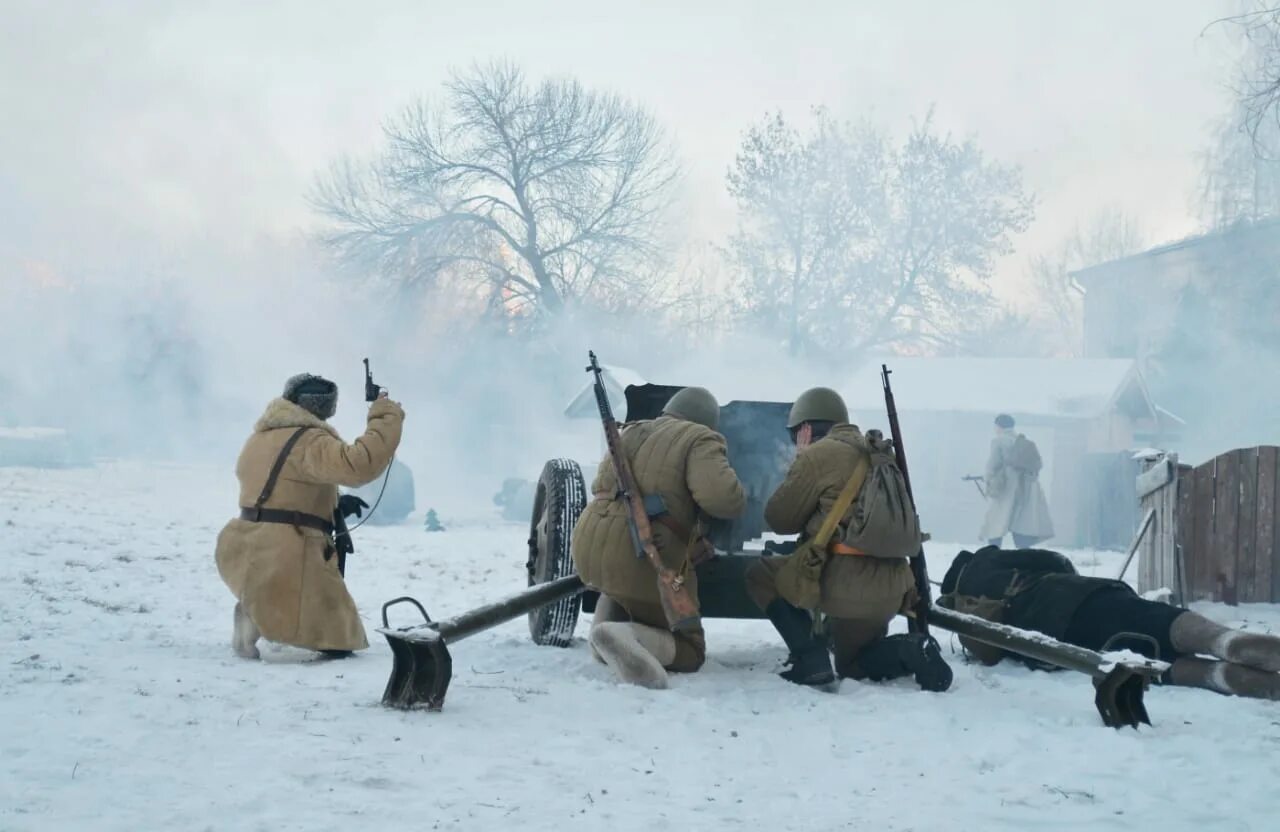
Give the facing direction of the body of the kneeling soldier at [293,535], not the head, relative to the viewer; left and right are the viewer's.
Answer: facing away from the viewer and to the right of the viewer

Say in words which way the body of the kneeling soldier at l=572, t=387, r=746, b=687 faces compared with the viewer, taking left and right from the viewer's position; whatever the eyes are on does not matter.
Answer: facing away from the viewer and to the right of the viewer

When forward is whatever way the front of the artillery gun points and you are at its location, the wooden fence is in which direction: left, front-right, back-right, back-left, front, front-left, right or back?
front-right

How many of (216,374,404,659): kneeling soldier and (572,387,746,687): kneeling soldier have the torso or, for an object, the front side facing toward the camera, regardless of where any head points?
0

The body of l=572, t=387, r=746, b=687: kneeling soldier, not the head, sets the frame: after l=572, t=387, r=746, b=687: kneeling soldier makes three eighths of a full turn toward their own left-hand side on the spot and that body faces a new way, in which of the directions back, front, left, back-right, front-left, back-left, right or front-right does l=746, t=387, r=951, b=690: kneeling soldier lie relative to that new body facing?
back

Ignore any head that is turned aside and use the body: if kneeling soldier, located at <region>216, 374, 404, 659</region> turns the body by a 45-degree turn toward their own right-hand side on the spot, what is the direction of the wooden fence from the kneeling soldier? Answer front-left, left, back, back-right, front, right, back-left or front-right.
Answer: front

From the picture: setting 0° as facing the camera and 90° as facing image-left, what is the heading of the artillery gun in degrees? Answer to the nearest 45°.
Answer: approximately 180°

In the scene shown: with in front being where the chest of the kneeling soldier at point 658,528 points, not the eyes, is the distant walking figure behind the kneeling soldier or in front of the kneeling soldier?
in front

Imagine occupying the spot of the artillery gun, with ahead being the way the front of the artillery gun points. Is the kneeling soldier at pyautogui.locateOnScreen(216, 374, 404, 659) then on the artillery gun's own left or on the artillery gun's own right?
on the artillery gun's own left

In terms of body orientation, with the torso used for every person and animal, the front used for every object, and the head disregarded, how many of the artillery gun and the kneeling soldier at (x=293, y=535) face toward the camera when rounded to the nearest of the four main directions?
0

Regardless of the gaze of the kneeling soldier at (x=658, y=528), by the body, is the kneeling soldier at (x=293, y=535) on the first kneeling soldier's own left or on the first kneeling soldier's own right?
on the first kneeling soldier's own left

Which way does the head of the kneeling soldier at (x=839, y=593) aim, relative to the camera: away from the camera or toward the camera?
away from the camera
